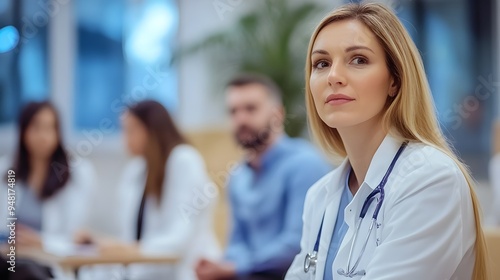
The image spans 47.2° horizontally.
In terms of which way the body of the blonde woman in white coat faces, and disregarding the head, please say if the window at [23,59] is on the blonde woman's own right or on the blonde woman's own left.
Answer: on the blonde woman's own right

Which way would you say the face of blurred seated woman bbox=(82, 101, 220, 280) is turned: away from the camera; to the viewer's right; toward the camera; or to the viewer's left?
to the viewer's left

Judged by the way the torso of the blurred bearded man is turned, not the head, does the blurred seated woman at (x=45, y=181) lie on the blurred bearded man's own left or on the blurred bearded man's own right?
on the blurred bearded man's own right

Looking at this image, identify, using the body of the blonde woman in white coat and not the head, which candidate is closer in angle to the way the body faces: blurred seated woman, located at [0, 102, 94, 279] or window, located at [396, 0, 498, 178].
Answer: the blurred seated woman

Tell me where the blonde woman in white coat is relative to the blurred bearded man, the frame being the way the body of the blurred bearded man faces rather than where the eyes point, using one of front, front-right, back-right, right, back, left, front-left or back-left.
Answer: front-left

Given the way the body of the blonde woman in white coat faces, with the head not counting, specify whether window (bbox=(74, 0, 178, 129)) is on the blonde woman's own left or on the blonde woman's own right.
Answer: on the blonde woman's own right

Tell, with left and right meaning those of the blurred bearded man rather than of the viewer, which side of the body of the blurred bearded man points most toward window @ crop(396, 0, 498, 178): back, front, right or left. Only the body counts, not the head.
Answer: back

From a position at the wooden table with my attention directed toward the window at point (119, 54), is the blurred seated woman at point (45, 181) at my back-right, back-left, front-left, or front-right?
front-left

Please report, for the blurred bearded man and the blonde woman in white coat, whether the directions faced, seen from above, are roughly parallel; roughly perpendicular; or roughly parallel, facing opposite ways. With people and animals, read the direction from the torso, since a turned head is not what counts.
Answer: roughly parallel

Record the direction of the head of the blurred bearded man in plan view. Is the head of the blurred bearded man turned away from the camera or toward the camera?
toward the camera

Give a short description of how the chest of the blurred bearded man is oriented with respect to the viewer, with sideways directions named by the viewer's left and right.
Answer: facing the viewer and to the left of the viewer

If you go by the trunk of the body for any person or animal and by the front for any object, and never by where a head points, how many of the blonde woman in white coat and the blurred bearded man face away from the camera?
0

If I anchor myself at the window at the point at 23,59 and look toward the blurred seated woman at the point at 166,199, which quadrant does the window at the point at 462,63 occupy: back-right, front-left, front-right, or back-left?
front-left

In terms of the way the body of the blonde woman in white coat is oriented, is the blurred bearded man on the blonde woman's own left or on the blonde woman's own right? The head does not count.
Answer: on the blonde woman's own right
